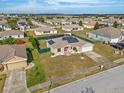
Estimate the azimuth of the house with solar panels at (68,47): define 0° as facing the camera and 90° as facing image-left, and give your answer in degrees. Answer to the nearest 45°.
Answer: approximately 315°

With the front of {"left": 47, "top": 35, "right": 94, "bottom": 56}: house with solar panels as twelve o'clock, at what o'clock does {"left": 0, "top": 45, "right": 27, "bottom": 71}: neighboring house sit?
The neighboring house is roughly at 3 o'clock from the house with solar panels.
